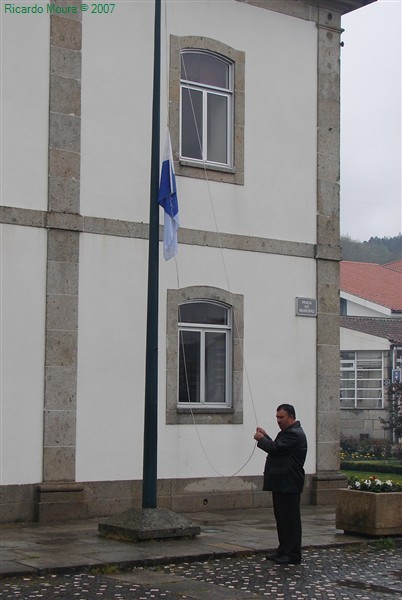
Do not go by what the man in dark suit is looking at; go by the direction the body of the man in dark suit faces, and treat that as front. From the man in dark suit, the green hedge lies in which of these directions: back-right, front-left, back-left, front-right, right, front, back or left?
right

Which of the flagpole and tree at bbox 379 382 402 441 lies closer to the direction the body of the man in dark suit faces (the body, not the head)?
the flagpole

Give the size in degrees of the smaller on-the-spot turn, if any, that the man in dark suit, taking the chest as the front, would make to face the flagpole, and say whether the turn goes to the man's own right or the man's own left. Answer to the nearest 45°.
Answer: approximately 45° to the man's own right

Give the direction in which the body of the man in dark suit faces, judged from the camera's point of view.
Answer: to the viewer's left

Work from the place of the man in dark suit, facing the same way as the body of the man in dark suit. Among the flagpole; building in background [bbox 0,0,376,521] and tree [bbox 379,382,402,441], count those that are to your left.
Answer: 0

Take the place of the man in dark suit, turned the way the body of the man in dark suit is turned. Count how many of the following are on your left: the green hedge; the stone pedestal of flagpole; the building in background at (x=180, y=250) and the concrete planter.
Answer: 0

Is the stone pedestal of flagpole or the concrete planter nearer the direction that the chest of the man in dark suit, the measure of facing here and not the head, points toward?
the stone pedestal of flagpole

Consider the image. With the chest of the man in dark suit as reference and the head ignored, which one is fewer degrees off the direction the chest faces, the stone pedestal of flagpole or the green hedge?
the stone pedestal of flagpole

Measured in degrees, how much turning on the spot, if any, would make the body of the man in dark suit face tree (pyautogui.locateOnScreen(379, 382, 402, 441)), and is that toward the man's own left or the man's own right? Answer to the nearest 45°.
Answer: approximately 90° to the man's own right

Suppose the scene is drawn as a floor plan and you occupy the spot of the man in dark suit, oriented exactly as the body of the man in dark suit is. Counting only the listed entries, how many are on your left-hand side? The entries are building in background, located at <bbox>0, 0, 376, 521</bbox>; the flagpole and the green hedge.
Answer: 0

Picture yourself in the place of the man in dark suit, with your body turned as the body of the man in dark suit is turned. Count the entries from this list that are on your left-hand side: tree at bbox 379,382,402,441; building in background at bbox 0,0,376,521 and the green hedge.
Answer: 0

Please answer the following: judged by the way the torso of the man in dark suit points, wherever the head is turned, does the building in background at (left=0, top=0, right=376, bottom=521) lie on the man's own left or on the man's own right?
on the man's own right
